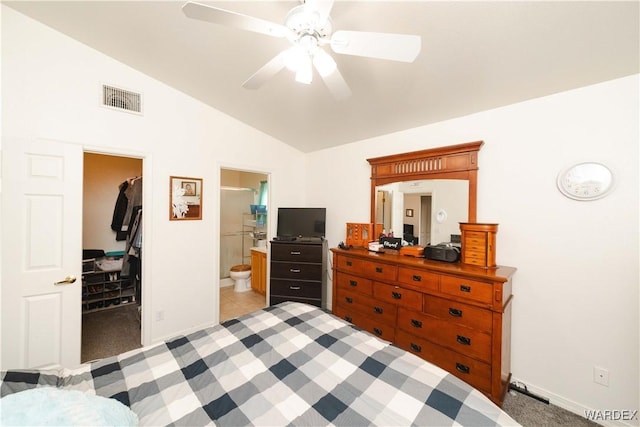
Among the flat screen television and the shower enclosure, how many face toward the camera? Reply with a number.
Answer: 2

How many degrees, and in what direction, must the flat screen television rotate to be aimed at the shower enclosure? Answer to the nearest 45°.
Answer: approximately 135° to its right

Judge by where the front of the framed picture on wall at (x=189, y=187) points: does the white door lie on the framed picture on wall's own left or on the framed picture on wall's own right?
on the framed picture on wall's own right

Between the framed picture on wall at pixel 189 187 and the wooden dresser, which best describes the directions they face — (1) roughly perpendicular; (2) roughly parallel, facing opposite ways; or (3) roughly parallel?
roughly perpendicular

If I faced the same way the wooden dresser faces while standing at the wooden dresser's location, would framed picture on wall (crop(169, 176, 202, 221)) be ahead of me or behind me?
ahead

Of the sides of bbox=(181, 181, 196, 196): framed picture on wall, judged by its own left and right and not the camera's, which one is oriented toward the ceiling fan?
front

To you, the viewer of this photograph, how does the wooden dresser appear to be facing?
facing the viewer and to the left of the viewer

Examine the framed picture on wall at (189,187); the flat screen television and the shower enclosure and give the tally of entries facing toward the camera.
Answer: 3

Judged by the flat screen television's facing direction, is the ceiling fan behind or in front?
in front

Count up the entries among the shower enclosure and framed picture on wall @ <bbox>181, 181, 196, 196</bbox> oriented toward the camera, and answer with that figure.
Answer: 2

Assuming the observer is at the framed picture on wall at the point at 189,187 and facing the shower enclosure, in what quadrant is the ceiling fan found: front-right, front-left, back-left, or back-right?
back-right

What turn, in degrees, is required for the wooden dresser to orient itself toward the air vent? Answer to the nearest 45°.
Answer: approximately 45° to its right

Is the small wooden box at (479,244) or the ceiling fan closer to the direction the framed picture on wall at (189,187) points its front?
the ceiling fan

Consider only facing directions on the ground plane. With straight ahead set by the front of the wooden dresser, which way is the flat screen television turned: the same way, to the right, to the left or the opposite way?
to the left

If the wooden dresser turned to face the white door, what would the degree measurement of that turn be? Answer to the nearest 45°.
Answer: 0° — it already faces it

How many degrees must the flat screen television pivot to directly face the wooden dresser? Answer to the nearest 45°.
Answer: approximately 45° to its left
